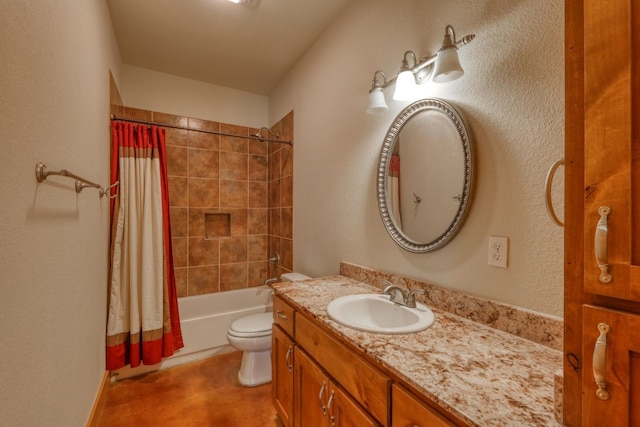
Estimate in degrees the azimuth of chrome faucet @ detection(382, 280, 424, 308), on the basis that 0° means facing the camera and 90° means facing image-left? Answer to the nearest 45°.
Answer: approximately 45°

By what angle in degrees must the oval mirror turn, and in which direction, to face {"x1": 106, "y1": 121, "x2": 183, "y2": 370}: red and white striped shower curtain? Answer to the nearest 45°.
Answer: approximately 45° to its right

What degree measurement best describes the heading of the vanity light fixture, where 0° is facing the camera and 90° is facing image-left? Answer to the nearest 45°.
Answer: approximately 45°
